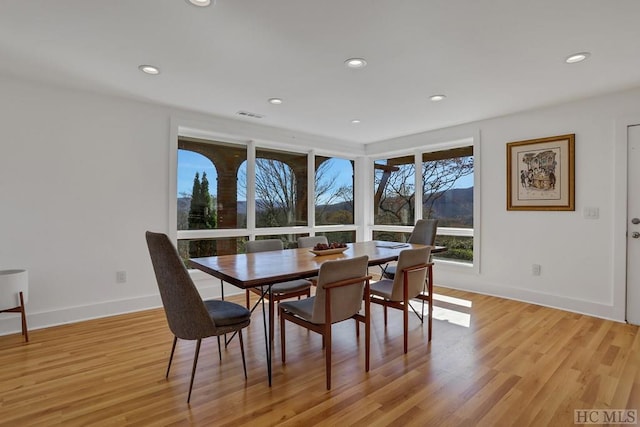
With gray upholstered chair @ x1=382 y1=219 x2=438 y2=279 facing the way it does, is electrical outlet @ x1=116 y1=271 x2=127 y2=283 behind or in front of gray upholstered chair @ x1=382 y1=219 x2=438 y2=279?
in front

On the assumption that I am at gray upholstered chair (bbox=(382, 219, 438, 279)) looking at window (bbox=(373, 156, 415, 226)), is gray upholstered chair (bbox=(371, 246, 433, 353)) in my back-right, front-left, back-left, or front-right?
back-left

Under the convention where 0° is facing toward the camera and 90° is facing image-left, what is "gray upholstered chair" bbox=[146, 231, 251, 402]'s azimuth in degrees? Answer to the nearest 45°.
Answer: approximately 225°

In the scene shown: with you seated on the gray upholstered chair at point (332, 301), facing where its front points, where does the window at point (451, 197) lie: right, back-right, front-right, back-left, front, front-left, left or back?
right

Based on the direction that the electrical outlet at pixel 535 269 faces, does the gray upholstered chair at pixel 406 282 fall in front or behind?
in front
